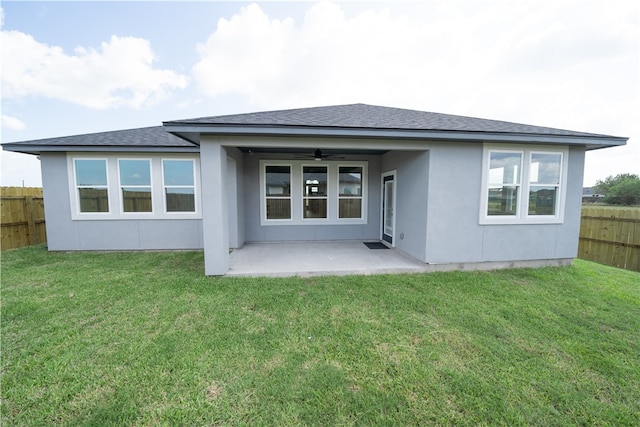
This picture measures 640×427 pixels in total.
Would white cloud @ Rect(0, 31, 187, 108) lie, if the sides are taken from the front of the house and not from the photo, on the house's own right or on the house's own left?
on the house's own left

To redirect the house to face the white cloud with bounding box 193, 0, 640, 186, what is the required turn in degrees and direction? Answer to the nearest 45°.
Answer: approximately 45° to its right

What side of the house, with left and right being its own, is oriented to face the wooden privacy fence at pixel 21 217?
left

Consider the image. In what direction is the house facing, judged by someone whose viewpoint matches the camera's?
facing away from the viewer

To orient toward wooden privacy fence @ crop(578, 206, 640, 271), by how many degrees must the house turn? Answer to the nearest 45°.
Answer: approximately 90° to its right

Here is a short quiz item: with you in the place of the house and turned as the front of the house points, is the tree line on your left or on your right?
on your right
